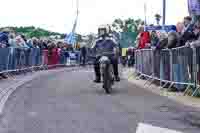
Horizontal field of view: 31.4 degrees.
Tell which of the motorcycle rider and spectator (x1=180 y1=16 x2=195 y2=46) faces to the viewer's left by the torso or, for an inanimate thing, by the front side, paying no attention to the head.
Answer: the spectator

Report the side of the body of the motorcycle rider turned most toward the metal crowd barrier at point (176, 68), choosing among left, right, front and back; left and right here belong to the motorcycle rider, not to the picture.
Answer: left

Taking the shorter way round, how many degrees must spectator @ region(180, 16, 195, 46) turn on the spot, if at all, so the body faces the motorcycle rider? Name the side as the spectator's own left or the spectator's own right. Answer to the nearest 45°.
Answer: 0° — they already face them

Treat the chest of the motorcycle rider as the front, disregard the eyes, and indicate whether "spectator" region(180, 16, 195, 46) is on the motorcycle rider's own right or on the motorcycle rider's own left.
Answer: on the motorcycle rider's own left

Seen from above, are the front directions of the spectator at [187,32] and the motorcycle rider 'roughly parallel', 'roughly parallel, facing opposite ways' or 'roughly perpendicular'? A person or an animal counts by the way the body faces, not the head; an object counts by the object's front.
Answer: roughly perpendicular

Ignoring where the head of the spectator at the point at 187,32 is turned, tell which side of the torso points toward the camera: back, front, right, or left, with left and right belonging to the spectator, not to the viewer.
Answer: left

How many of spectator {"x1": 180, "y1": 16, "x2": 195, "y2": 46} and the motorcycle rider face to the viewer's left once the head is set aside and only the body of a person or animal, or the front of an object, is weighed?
1

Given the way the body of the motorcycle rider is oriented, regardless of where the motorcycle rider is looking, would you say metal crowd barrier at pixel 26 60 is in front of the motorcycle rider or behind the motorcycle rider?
behind

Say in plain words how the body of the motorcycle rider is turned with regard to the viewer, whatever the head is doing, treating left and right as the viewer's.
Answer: facing the viewer
